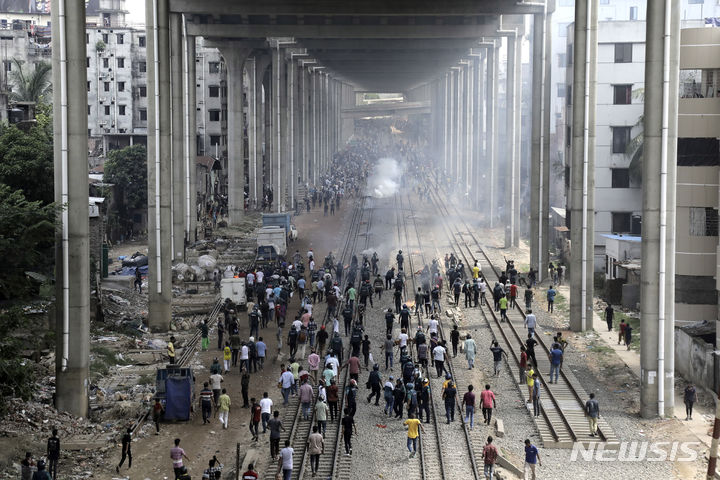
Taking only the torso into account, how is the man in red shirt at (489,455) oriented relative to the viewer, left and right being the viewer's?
facing away from the viewer

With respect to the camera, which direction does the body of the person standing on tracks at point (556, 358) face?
away from the camera

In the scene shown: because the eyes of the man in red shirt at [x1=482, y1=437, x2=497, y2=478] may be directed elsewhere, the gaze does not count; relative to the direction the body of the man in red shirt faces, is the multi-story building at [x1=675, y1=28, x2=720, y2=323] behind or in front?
in front

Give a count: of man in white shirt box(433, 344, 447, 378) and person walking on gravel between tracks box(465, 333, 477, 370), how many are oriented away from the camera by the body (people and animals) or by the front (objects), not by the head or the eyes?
2

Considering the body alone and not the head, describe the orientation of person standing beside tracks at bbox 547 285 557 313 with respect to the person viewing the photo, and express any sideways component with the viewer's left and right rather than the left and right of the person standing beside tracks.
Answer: facing away from the viewer

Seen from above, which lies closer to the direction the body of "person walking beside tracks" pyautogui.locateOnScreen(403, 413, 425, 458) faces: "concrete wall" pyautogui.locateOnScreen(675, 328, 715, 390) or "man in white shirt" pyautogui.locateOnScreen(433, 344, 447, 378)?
the man in white shirt

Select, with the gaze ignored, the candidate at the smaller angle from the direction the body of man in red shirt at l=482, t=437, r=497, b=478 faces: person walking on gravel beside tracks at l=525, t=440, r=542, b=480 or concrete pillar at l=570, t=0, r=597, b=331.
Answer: the concrete pillar

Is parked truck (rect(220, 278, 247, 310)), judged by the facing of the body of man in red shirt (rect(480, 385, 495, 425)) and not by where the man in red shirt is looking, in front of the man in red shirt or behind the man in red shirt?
in front

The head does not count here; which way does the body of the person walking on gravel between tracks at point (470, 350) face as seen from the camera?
away from the camera

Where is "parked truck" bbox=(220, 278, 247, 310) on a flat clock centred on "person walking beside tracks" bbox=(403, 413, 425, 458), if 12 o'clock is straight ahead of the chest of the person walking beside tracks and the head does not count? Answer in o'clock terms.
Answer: The parked truck is roughly at 11 o'clock from the person walking beside tracks.

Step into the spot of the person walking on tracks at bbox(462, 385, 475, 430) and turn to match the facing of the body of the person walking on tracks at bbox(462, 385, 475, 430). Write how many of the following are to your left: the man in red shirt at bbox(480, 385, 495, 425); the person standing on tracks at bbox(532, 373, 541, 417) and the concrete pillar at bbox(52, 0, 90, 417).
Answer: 1

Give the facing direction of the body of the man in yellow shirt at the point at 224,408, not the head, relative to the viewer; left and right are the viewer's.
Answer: facing away from the viewer

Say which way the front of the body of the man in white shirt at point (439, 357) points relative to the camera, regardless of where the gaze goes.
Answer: away from the camera
